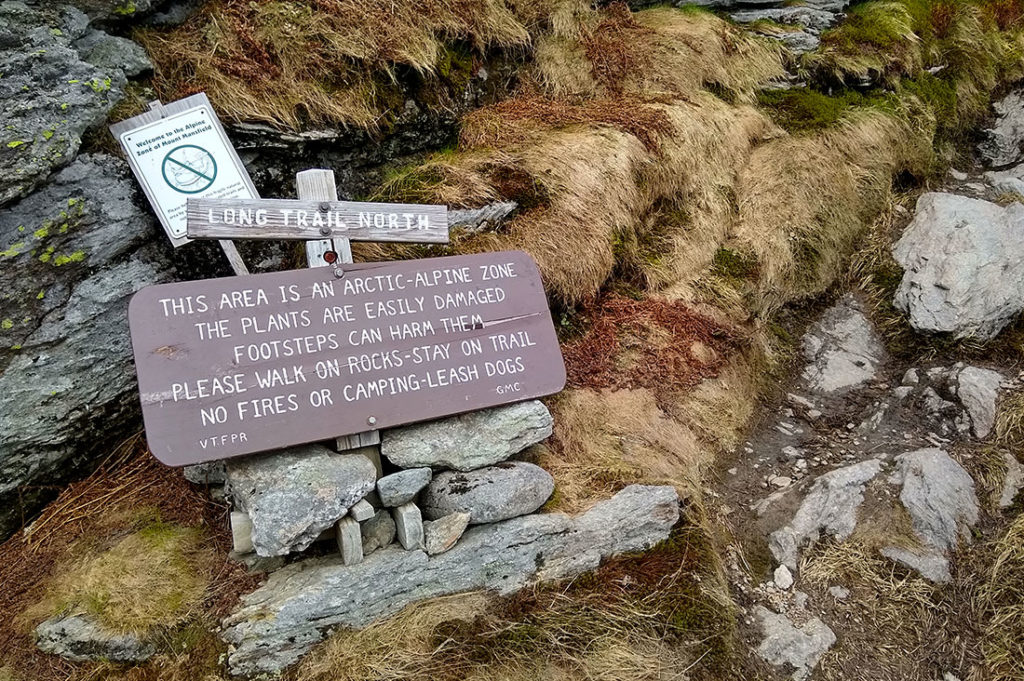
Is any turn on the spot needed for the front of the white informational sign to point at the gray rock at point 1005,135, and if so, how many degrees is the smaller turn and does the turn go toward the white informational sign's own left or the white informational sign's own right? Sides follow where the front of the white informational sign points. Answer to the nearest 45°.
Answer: approximately 90° to the white informational sign's own left

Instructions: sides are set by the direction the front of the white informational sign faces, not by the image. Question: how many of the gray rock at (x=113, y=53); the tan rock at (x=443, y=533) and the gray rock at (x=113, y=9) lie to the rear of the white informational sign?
2

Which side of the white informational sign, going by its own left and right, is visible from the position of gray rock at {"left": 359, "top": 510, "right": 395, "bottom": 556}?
front

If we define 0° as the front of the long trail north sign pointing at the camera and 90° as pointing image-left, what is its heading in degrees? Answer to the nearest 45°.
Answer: approximately 0°

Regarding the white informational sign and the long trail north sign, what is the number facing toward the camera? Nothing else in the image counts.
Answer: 2

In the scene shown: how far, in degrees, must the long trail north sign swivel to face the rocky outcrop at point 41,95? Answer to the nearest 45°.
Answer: approximately 135° to its right

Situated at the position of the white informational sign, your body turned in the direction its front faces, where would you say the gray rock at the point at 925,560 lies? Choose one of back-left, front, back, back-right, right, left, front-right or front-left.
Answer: front-left

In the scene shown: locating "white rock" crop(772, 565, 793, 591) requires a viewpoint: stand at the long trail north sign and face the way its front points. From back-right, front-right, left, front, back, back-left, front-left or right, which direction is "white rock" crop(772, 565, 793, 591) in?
front-left

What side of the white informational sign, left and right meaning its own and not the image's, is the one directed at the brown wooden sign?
front

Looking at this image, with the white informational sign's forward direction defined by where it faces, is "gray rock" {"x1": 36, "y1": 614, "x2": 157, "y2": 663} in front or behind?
in front

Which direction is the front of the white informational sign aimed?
toward the camera

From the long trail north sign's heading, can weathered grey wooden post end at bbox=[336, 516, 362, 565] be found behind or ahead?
ahead

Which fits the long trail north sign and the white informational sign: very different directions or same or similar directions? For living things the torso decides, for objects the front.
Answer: same or similar directions

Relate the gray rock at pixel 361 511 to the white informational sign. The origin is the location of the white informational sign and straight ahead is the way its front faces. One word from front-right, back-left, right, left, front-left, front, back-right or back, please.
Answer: front

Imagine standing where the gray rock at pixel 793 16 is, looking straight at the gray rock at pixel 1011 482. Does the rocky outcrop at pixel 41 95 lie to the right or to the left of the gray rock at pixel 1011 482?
right

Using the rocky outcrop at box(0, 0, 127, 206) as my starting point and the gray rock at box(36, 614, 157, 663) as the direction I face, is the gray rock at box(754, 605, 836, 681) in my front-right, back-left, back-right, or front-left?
front-left

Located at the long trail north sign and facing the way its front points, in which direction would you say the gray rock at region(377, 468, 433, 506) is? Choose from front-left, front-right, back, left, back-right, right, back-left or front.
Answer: front
